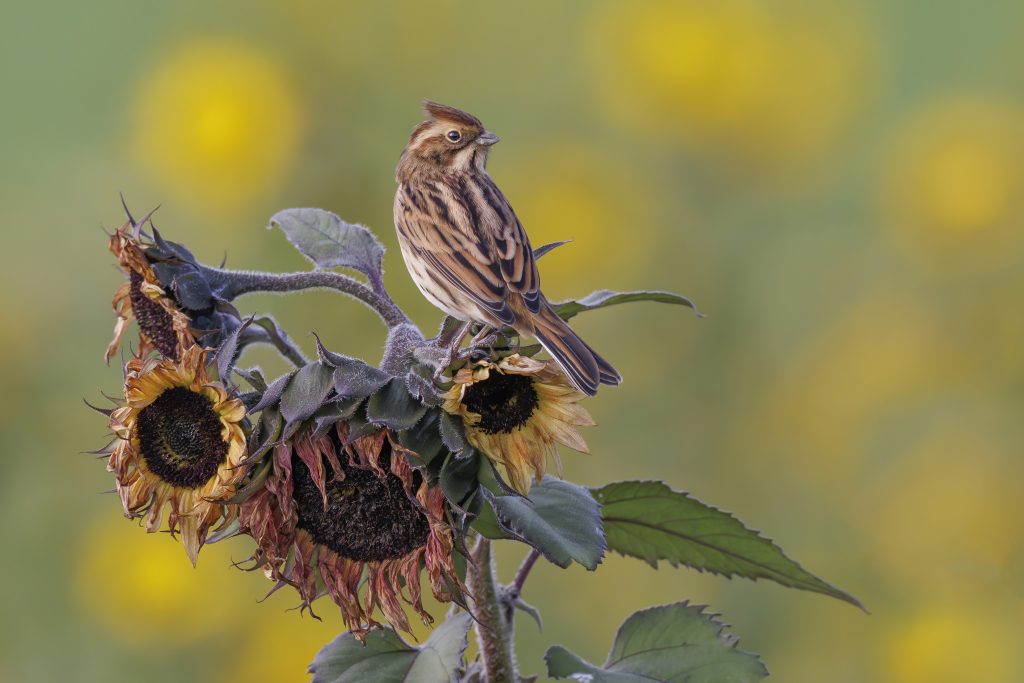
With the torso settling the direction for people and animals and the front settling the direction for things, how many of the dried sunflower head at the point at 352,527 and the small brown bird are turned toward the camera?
1

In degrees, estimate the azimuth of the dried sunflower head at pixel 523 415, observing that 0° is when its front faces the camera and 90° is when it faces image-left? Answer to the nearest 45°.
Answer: approximately 0°

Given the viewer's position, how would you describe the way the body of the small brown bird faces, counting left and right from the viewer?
facing away from the viewer and to the left of the viewer
